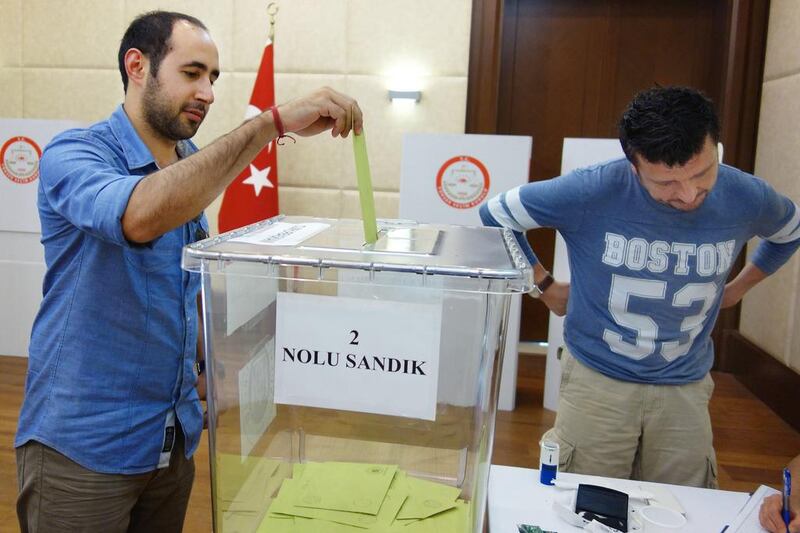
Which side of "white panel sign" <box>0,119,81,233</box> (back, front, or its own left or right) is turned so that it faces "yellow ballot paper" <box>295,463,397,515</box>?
front

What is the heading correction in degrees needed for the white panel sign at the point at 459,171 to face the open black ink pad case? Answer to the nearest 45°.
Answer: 0° — it already faces it

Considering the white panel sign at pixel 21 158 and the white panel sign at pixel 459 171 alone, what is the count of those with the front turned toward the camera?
2

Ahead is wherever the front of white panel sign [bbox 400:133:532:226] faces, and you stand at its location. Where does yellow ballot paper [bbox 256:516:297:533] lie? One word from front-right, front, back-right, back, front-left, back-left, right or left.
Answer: front

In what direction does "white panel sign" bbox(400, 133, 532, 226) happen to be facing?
toward the camera

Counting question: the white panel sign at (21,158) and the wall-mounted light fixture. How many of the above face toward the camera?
2

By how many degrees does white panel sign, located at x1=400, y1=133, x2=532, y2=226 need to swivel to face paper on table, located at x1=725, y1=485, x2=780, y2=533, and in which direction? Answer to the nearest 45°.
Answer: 0° — it already faces it

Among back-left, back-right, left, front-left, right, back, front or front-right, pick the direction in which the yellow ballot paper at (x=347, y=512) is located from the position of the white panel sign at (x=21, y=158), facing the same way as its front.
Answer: front

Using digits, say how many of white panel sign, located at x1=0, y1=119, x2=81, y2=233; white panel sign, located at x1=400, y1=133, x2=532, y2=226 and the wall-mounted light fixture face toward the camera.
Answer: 3

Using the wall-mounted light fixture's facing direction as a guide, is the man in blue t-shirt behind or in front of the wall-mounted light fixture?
in front

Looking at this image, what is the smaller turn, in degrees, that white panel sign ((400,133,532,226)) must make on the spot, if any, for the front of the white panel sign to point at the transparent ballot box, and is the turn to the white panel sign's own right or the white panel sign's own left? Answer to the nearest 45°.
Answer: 0° — it already faces it

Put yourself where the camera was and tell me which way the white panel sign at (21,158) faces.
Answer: facing the viewer

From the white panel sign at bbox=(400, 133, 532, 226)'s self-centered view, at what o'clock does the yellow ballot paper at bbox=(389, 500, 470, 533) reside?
The yellow ballot paper is roughly at 12 o'clock from the white panel sign.

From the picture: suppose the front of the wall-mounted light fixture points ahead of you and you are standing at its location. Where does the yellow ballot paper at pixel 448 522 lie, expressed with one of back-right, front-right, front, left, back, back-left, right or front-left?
front

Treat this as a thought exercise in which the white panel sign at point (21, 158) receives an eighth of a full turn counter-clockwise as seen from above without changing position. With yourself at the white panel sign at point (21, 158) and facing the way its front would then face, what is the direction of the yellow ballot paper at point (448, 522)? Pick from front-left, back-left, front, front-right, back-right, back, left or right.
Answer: front-right

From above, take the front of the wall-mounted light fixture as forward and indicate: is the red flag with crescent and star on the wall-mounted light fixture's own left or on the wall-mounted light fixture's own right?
on the wall-mounted light fixture's own right
